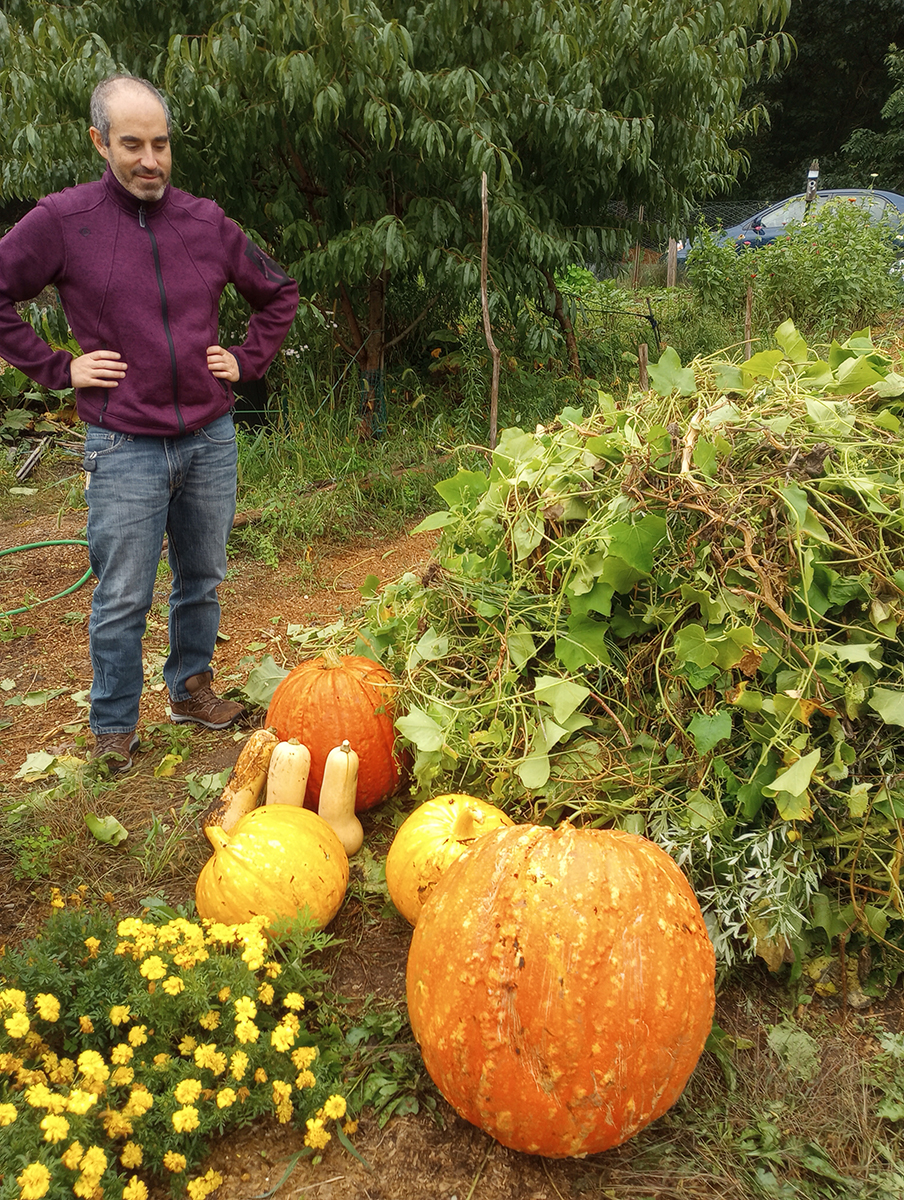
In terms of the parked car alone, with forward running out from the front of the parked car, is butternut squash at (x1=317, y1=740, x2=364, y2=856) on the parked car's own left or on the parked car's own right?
on the parked car's own left

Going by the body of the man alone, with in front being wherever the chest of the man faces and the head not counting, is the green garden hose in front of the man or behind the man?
behind

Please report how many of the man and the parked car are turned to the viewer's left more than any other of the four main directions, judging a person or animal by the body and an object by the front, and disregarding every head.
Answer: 1

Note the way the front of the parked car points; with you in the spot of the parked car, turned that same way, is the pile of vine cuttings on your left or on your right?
on your left

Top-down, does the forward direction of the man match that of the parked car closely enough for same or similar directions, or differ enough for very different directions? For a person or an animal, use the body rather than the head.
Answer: very different directions

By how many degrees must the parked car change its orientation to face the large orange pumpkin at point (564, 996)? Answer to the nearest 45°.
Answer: approximately 90° to its left

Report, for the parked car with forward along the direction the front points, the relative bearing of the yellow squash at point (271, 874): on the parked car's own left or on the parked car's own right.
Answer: on the parked car's own left

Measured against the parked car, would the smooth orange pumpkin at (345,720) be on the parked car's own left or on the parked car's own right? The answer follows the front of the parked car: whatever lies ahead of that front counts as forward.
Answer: on the parked car's own left

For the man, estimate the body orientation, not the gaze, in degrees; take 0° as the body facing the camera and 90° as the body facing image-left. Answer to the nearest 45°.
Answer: approximately 315°

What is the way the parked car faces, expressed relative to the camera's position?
facing to the left of the viewer

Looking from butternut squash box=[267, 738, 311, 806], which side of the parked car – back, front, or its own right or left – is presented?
left
